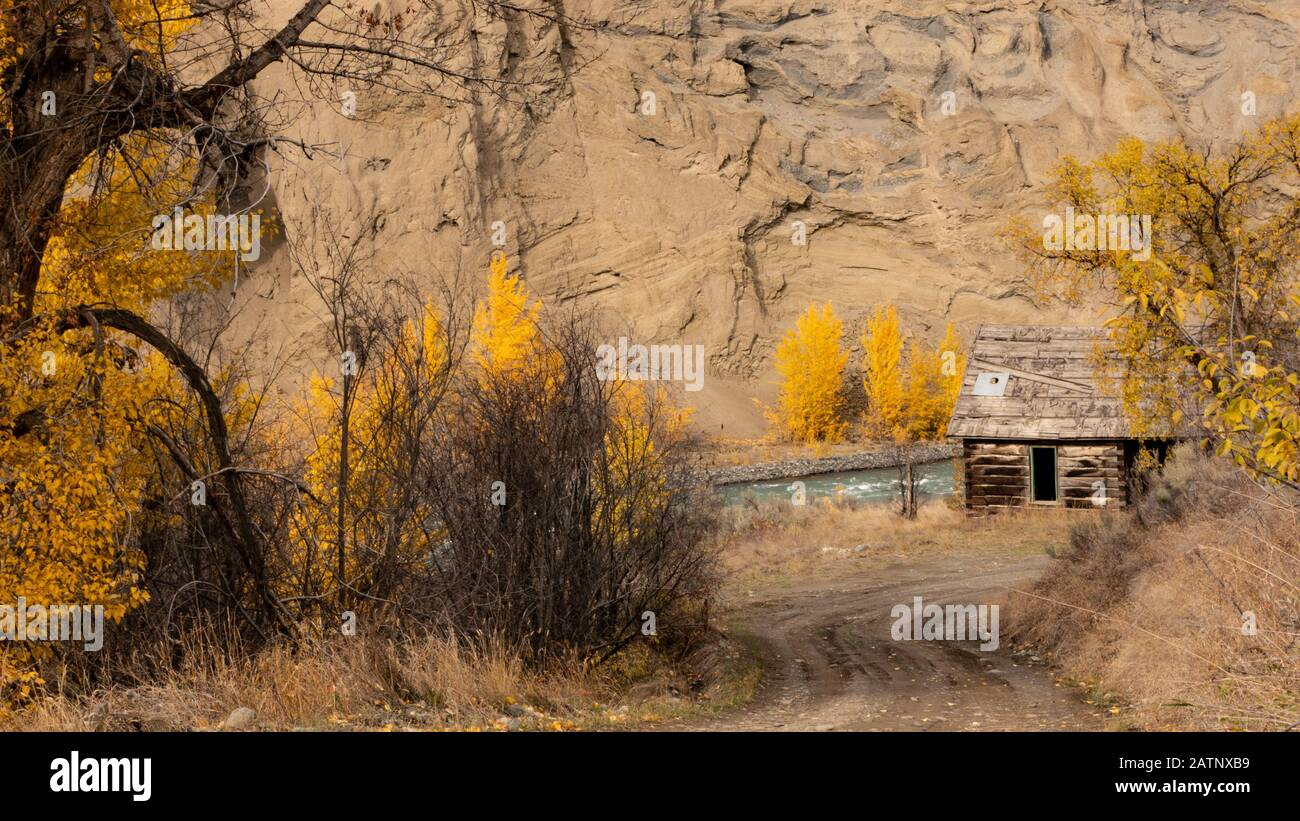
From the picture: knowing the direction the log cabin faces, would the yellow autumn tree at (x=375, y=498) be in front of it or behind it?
in front

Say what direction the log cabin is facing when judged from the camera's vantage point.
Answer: facing the viewer

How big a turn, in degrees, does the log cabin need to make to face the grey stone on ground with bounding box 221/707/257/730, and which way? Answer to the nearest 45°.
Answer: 0° — it already faces it

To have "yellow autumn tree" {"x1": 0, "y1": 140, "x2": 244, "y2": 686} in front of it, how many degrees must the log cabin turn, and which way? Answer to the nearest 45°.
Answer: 0° — it already faces it

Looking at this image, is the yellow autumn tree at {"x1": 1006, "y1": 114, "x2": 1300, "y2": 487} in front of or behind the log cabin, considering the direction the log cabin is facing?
in front

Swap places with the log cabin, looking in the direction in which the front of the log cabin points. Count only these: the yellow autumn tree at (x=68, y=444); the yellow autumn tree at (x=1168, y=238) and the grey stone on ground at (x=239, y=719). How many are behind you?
0
